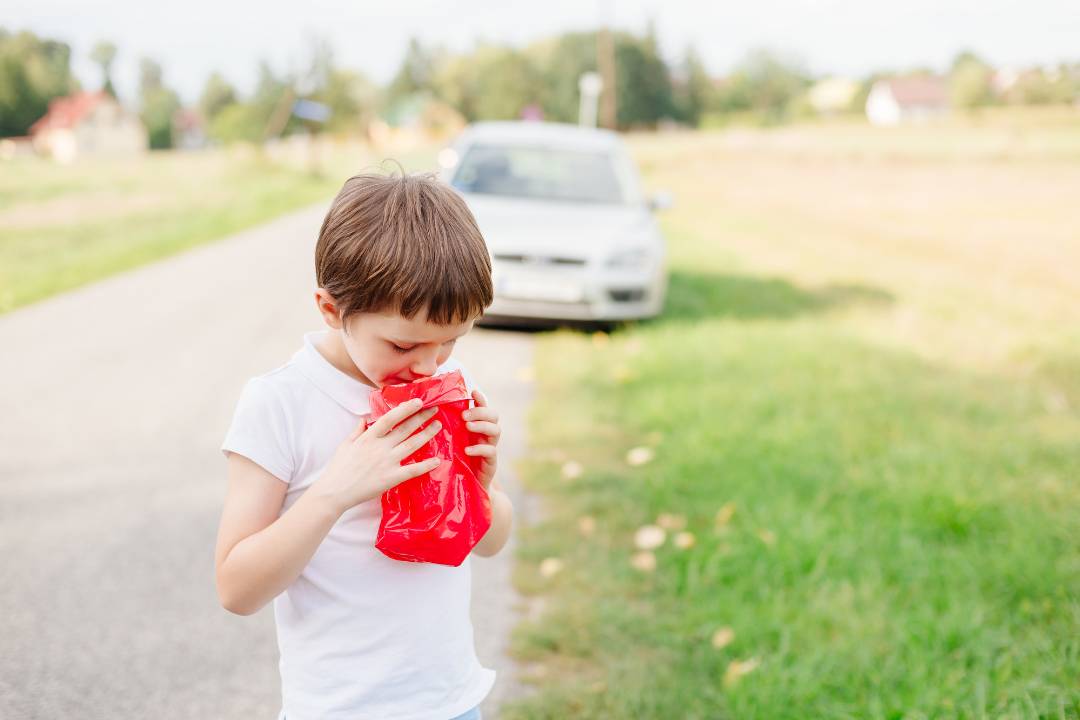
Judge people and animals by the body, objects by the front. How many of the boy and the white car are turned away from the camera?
0

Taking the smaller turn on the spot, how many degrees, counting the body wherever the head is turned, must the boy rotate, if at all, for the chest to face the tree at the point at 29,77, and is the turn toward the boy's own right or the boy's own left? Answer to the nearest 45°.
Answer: approximately 135° to the boy's own left

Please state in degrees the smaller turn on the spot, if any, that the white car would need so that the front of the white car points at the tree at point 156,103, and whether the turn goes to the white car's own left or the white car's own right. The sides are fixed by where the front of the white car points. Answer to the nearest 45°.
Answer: approximately 135° to the white car's own right

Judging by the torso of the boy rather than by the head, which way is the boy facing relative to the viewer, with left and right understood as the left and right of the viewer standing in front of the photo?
facing the viewer and to the right of the viewer

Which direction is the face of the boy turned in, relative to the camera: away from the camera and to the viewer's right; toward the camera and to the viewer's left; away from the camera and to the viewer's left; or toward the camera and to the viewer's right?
toward the camera and to the viewer's right

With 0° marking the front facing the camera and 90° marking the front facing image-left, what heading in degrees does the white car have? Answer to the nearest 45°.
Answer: approximately 0°

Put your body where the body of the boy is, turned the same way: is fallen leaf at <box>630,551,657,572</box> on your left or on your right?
on your left

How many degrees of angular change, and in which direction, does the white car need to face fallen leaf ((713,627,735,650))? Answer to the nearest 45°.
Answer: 0° — it already faces it

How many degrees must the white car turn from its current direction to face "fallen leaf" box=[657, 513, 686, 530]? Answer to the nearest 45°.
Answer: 0° — it already faces it

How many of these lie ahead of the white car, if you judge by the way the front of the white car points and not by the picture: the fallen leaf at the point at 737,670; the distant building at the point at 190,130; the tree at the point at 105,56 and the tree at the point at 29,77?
1

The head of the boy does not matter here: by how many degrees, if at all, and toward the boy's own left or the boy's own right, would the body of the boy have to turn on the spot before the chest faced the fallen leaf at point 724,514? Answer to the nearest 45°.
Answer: approximately 90° to the boy's own left

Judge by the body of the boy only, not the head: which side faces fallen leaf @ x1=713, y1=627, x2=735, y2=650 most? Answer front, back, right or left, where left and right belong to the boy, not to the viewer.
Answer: left

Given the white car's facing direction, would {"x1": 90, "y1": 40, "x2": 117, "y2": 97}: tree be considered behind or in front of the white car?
behind

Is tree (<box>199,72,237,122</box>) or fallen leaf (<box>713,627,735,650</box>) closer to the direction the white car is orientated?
the fallen leaf
